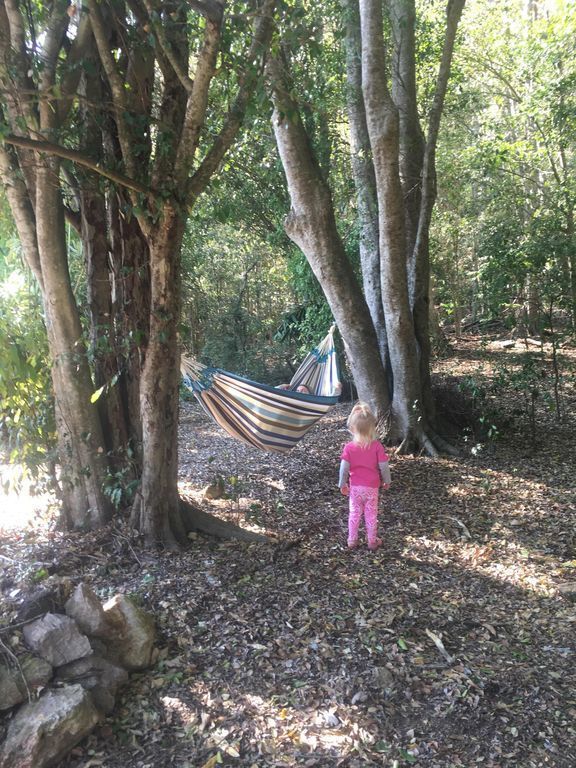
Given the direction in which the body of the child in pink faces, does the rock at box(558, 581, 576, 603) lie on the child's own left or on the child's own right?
on the child's own right

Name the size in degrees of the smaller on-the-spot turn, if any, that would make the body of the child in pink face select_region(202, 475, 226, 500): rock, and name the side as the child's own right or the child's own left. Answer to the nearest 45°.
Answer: approximately 45° to the child's own left

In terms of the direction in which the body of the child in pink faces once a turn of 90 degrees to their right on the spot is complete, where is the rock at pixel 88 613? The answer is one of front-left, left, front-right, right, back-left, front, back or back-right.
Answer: back-right

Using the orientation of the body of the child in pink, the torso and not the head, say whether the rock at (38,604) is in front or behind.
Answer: behind

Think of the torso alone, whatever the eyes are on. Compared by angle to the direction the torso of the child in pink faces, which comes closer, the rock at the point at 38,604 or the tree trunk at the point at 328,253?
the tree trunk

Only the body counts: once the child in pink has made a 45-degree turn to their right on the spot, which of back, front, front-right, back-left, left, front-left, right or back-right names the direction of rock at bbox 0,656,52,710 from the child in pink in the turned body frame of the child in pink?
back

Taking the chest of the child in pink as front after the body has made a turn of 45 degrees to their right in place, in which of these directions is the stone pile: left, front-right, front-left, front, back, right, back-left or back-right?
back

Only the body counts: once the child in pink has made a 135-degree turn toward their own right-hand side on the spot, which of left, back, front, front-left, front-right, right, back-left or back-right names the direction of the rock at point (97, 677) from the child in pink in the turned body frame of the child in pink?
right

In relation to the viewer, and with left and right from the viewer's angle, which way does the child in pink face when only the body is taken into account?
facing away from the viewer

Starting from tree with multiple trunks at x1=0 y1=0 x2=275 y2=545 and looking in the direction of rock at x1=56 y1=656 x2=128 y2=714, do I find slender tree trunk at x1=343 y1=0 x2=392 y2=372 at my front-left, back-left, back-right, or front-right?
back-left

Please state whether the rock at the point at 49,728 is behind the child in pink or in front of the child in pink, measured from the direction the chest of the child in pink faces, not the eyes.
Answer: behind
